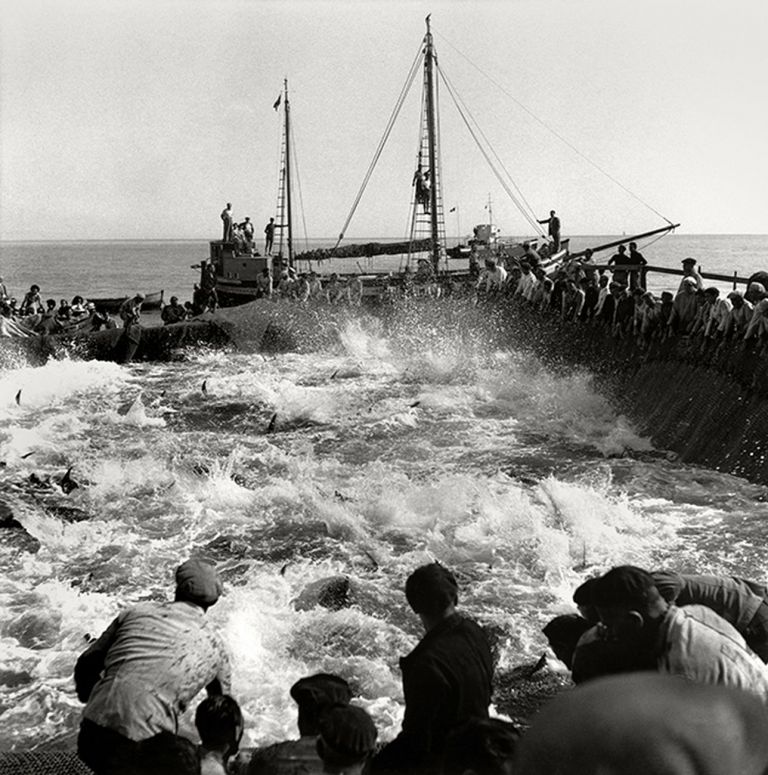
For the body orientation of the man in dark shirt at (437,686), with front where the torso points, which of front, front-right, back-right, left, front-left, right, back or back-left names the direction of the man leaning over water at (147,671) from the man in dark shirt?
front-left

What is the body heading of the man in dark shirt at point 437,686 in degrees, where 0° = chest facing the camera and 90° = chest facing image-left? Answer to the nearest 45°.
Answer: approximately 135°

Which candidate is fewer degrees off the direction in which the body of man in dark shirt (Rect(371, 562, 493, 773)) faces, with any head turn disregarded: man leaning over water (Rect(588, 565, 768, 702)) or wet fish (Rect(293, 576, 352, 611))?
the wet fish

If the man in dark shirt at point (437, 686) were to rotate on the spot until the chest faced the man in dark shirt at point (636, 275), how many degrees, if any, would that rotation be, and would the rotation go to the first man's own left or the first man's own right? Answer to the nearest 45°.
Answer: approximately 45° to the first man's own right

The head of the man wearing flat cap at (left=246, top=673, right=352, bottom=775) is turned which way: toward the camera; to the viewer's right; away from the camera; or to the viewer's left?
away from the camera

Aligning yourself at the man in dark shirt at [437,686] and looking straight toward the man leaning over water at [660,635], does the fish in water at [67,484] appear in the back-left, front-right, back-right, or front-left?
back-left

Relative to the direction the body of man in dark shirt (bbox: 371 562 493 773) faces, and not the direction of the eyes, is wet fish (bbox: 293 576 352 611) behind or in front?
in front

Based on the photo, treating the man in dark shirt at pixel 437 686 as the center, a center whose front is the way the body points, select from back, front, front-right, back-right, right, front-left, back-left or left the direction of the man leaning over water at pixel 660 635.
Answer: back-right

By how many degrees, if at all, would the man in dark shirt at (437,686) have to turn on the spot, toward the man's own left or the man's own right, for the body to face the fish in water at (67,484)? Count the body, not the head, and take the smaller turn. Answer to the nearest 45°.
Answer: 0° — they already face it

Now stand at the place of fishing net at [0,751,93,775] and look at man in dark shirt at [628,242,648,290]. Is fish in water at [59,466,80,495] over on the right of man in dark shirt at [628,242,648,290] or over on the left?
left

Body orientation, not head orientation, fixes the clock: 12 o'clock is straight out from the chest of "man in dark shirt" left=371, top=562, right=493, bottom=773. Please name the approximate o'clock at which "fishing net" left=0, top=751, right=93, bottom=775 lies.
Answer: The fishing net is roughly at 11 o'clock from the man in dark shirt.
